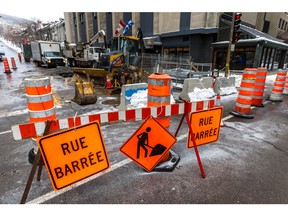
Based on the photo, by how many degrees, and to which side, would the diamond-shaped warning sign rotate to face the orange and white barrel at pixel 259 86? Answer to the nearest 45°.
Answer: approximately 135° to its left

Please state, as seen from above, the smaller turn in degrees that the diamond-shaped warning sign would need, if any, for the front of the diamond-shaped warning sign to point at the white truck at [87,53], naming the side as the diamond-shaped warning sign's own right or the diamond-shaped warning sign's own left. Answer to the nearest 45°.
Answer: approximately 180°

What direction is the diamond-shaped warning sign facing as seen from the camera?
toward the camera

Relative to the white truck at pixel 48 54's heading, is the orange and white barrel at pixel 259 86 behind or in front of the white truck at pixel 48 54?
in front

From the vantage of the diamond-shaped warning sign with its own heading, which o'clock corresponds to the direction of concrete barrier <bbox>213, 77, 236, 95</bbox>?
The concrete barrier is roughly at 7 o'clock from the diamond-shaped warning sign.

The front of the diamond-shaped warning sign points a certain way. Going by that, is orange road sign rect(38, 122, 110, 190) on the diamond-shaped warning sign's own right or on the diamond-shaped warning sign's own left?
on the diamond-shaped warning sign's own right

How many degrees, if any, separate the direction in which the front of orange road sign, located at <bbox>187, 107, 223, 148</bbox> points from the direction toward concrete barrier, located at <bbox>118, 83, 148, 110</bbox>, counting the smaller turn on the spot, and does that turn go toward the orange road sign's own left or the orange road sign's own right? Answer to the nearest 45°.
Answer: approximately 135° to the orange road sign's own right

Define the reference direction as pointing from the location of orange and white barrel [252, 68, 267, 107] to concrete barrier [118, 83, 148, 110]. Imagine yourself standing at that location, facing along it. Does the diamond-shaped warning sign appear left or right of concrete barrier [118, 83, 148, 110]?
left

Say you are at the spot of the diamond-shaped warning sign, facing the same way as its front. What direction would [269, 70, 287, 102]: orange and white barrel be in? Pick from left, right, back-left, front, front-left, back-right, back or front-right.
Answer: back-left

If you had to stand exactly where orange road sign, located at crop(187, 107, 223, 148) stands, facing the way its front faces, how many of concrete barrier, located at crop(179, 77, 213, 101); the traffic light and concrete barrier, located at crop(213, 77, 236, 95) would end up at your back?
3

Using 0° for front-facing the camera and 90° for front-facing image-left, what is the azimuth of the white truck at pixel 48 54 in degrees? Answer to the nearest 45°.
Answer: approximately 315°

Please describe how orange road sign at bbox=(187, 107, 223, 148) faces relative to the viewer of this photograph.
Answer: facing the viewer

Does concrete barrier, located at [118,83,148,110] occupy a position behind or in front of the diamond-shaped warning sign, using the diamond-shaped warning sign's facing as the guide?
behind

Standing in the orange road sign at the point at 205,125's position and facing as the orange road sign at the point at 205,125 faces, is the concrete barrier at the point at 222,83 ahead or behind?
behind
